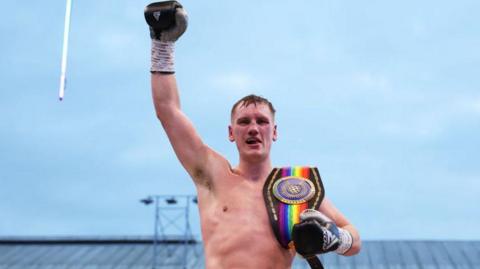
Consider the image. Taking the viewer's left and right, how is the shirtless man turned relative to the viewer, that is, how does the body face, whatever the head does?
facing the viewer

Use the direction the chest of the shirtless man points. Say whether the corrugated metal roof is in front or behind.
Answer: behind

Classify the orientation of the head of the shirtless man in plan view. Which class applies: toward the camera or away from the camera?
toward the camera
